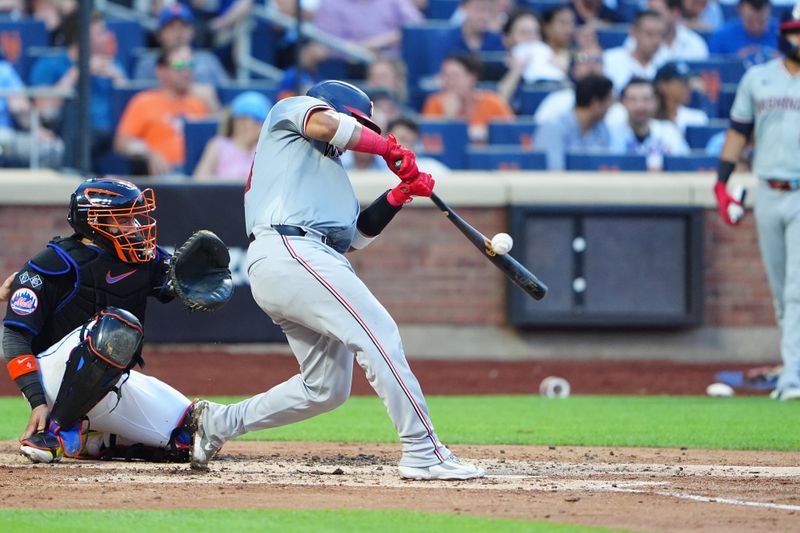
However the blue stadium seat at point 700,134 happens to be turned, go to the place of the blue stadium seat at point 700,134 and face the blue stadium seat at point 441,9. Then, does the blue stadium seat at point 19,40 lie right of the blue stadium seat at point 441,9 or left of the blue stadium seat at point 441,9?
left

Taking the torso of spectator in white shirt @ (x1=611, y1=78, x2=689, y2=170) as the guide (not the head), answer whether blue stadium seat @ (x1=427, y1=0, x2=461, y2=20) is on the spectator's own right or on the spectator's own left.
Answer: on the spectator's own right

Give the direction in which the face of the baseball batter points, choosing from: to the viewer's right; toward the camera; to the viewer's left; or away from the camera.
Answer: to the viewer's right

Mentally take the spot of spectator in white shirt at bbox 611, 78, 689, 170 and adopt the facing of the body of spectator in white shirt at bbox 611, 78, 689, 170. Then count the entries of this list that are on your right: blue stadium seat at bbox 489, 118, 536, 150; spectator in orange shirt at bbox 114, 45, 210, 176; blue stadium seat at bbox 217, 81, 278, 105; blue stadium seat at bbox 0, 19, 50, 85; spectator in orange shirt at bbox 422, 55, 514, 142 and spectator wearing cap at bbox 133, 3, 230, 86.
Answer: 6

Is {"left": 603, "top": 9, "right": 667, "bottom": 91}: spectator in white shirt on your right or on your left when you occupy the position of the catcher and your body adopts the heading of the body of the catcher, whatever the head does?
on your left

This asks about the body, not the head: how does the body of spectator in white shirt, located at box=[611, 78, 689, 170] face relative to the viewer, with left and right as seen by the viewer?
facing the viewer

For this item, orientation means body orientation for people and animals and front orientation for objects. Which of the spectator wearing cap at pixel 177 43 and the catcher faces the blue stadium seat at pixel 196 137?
the spectator wearing cap

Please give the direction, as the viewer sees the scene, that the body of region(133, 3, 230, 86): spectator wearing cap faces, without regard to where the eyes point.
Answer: toward the camera
